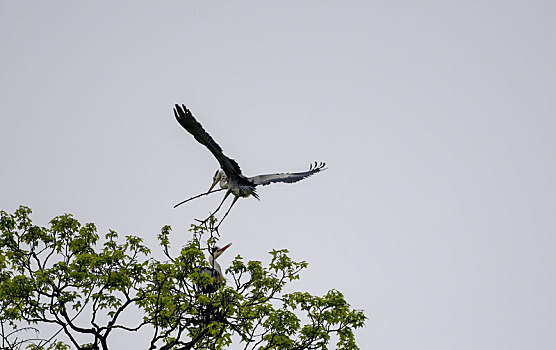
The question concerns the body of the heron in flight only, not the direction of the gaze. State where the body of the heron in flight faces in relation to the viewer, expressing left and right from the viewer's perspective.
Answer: facing away from the viewer and to the left of the viewer

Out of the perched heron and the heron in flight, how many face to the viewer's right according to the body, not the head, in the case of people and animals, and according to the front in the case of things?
1

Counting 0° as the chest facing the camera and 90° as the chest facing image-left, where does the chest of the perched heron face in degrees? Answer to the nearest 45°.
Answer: approximately 270°
